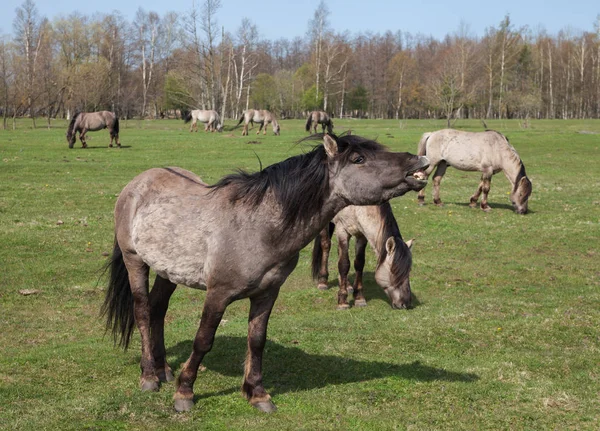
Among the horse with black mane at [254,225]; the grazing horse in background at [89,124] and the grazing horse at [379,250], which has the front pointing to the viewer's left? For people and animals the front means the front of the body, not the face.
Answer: the grazing horse in background

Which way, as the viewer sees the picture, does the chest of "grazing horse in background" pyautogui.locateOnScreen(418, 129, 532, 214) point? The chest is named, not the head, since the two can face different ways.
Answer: to the viewer's right

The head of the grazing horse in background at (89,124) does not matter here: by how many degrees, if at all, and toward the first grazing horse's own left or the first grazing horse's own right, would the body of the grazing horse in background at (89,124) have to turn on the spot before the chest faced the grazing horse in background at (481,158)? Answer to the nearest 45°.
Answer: approximately 135° to the first grazing horse's own left

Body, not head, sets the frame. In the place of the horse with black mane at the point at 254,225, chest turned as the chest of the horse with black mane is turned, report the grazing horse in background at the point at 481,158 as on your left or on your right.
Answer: on your left

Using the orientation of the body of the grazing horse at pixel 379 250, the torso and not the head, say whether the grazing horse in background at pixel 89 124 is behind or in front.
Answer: behind

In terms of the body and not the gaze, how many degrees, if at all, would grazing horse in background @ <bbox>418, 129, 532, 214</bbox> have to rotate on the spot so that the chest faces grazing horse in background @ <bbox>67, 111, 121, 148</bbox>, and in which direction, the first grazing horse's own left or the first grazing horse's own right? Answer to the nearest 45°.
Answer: approximately 135° to the first grazing horse's own left

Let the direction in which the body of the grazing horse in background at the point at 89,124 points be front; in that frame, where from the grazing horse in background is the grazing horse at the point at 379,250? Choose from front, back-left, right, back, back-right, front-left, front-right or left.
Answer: left

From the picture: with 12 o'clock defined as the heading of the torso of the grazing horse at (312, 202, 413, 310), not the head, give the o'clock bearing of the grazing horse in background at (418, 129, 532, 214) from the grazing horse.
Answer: The grazing horse in background is roughly at 8 o'clock from the grazing horse.

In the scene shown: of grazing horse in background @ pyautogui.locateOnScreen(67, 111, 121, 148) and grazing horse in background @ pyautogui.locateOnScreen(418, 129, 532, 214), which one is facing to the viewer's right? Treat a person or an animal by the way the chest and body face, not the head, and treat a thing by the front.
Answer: grazing horse in background @ pyautogui.locateOnScreen(418, 129, 532, 214)

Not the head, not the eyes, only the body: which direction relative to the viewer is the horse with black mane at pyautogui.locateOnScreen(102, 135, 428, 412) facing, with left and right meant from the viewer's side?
facing the viewer and to the right of the viewer

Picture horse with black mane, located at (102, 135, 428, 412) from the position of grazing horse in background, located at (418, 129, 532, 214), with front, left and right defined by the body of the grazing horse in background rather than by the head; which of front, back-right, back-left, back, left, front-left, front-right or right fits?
right

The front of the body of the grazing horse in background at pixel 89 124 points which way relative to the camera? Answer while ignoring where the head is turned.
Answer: to the viewer's left

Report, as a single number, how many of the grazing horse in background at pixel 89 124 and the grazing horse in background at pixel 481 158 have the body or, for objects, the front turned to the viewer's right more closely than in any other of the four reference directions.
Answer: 1

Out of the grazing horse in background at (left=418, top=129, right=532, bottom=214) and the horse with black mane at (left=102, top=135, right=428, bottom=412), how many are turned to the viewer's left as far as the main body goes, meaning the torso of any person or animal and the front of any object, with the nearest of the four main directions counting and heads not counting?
0
